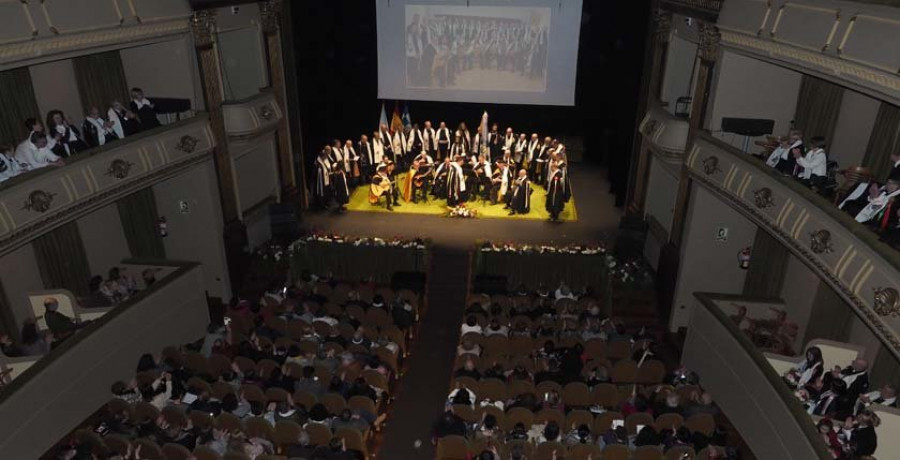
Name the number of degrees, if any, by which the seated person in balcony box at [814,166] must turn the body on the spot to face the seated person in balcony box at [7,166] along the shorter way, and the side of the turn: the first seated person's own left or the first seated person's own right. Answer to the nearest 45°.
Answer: approximately 45° to the first seated person's own left

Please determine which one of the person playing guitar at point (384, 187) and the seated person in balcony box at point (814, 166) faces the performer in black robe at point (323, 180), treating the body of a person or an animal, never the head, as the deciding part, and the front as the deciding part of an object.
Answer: the seated person in balcony box

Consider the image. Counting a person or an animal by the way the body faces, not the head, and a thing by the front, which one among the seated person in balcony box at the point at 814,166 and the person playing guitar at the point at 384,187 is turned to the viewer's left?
the seated person in balcony box

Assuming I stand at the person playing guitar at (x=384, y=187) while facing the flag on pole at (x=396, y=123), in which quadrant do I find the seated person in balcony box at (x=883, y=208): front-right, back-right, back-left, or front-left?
back-right

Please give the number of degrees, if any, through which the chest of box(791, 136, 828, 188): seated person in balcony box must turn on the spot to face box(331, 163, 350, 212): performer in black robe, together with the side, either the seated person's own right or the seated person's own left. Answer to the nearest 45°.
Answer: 0° — they already face them

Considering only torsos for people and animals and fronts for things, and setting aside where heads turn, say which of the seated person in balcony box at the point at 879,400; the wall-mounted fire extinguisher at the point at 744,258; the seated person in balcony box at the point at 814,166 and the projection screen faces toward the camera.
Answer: the projection screen

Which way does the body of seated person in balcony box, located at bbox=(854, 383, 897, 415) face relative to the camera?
to the viewer's left

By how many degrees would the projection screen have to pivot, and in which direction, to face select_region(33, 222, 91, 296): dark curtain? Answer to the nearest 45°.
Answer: approximately 45° to its right

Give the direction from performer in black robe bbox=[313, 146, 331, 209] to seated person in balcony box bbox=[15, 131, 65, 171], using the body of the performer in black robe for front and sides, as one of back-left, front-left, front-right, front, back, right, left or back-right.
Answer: right
